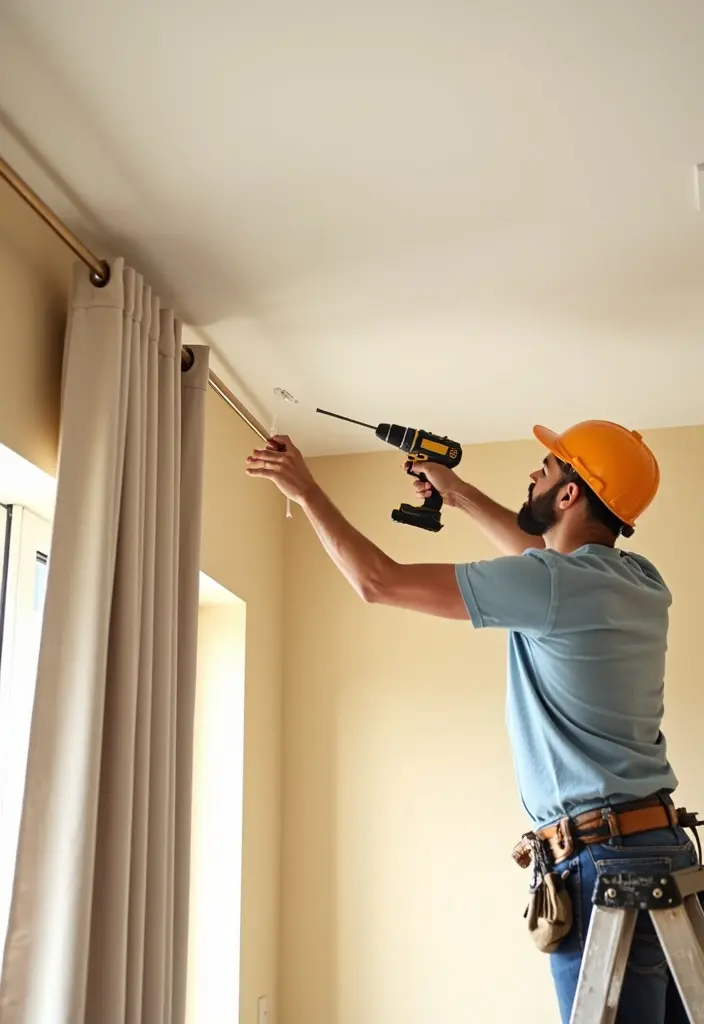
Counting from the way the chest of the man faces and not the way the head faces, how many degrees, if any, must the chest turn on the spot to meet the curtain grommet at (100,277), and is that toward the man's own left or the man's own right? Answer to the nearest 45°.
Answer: approximately 45° to the man's own left

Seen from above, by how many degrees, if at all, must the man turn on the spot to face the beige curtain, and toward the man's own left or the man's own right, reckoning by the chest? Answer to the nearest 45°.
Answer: approximately 45° to the man's own left

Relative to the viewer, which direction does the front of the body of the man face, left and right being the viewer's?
facing away from the viewer and to the left of the viewer

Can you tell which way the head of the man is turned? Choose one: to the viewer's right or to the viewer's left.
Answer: to the viewer's left

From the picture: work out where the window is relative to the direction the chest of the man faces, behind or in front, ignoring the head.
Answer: in front

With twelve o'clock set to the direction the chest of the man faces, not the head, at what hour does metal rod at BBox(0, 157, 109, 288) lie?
The metal rod is roughly at 10 o'clock from the man.
